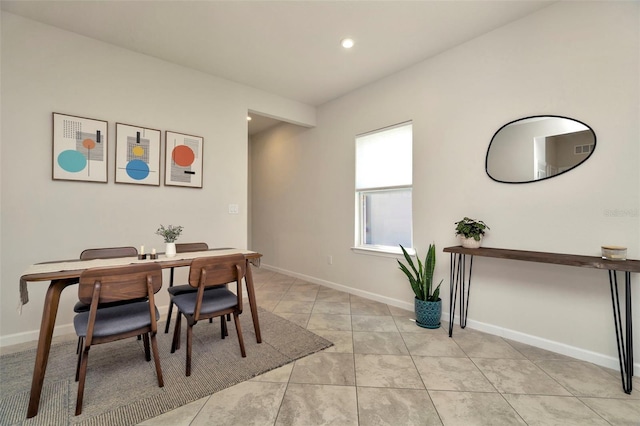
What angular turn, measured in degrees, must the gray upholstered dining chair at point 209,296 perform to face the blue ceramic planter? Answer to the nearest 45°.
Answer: approximately 135° to its right

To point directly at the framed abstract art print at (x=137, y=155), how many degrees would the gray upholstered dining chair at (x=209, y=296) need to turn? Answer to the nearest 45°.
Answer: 0° — it already faces it

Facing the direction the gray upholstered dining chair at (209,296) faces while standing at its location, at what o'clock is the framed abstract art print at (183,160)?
The framed abstract art print is roughly at 1 o'clock from the gray upholstered dining chair.

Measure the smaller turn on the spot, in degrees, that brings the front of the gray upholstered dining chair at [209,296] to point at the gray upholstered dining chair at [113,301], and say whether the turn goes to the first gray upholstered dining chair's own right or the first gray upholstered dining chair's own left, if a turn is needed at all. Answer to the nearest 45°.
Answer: approximately 45° to the first gray upholstered dining chair's own left

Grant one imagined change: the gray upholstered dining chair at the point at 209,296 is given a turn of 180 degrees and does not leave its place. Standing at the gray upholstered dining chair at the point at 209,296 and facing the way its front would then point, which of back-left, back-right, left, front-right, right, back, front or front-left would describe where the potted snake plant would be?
front-left

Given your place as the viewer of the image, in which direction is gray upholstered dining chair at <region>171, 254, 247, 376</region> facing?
facing away from the viewer and to the left of the viewer

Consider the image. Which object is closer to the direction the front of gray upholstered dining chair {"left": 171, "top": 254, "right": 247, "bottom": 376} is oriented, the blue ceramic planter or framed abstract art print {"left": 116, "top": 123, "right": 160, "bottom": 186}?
the framed abstract art print

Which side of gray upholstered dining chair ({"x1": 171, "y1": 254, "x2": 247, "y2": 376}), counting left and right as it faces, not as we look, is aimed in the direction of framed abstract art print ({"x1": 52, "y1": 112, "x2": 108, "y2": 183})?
front

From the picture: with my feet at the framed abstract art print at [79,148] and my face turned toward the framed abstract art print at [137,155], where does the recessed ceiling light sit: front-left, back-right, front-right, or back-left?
front-right
